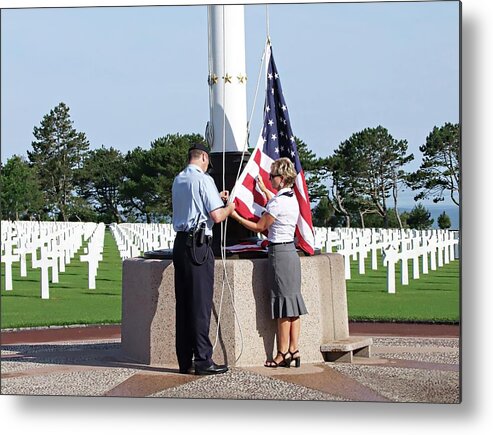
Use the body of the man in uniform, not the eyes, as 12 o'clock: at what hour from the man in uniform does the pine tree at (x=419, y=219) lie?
The pine tree is roughly at 11 o'clock from the man in uniform.

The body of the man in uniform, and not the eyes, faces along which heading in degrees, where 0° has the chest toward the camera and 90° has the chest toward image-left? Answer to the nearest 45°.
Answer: approximately 225°

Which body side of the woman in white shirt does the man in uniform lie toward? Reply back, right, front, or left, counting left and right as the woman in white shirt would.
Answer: front

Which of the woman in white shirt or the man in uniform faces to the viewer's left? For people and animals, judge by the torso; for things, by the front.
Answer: the woman in white shirt

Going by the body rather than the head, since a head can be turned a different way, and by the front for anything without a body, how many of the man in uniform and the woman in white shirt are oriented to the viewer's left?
1

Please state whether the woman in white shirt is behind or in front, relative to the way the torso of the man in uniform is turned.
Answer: in front

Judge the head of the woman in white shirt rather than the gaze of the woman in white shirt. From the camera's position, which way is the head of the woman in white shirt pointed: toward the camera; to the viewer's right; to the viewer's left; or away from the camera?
to the viewer's left

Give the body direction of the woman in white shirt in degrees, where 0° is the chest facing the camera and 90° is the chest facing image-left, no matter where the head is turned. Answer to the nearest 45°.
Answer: approximately 90°

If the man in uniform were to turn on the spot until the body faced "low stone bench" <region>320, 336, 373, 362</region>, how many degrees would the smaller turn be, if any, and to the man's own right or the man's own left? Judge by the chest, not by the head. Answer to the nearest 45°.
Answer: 0° — they already face it

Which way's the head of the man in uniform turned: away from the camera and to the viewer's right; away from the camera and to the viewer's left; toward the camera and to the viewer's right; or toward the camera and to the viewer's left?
away from the camera and to the viewer's right
